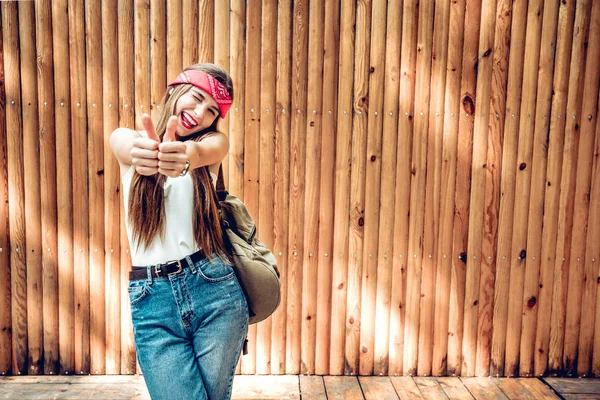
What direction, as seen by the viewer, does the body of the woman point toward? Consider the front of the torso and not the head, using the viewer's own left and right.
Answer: facing the viewer
